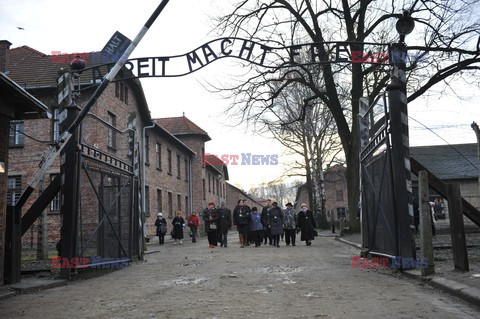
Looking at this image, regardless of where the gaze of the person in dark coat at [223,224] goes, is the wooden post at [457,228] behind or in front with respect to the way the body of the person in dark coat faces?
in front

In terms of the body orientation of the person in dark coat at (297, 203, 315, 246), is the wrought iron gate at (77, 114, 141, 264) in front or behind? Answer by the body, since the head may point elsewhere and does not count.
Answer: in front

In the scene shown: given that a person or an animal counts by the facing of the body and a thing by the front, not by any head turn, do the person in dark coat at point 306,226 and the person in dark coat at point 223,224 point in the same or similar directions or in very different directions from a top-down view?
same or similar directions

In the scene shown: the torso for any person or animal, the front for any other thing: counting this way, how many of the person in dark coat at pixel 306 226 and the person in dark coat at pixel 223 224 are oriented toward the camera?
2

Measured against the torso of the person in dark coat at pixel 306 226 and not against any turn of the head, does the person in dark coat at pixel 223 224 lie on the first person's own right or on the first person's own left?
on the first person's own right

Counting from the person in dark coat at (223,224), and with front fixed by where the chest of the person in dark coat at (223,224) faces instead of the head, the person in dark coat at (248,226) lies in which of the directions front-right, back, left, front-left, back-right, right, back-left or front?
left

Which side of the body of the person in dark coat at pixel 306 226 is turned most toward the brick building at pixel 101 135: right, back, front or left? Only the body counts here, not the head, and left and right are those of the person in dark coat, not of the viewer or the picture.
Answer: right

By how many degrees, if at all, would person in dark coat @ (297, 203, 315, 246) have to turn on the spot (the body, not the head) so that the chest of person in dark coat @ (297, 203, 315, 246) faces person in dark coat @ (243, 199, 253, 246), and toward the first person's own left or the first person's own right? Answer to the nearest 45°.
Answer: approximately 90° to the first person's own right

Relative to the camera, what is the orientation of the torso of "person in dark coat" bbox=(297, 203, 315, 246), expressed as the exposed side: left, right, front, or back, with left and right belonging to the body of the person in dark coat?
front

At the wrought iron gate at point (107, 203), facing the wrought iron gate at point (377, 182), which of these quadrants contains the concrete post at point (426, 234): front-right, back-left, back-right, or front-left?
front-right

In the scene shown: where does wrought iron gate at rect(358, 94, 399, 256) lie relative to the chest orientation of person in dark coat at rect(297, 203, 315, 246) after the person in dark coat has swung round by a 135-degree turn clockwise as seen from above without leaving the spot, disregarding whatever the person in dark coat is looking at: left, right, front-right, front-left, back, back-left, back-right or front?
back-left

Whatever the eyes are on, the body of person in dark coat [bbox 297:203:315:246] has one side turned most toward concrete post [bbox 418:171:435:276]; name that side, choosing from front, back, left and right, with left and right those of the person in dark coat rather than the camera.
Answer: front

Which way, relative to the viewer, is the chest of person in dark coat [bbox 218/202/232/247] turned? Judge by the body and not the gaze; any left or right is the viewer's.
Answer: facing the viewer

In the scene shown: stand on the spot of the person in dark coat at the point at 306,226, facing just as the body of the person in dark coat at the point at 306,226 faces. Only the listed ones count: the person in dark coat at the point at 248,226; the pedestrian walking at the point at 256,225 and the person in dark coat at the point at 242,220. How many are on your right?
3

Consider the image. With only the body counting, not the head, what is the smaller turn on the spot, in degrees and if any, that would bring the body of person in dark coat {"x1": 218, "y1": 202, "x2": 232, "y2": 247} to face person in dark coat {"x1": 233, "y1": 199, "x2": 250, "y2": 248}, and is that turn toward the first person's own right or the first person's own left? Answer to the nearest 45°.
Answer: approximately 45° to the first person's own left

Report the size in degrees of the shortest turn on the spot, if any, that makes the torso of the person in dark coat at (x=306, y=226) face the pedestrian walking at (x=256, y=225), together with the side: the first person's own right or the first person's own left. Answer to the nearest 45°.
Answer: approximately 90° to the first person's own right
